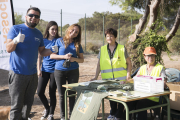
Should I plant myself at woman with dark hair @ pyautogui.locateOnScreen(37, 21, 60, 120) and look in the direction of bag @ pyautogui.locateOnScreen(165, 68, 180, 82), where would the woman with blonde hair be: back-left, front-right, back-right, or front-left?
front-right

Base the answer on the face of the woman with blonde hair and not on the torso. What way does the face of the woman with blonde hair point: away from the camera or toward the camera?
toward the camera

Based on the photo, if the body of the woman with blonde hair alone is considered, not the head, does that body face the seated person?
no

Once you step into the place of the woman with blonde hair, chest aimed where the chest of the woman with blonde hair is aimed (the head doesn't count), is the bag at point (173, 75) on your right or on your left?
on your left

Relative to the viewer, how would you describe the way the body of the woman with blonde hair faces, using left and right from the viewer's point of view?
facing the viewer
